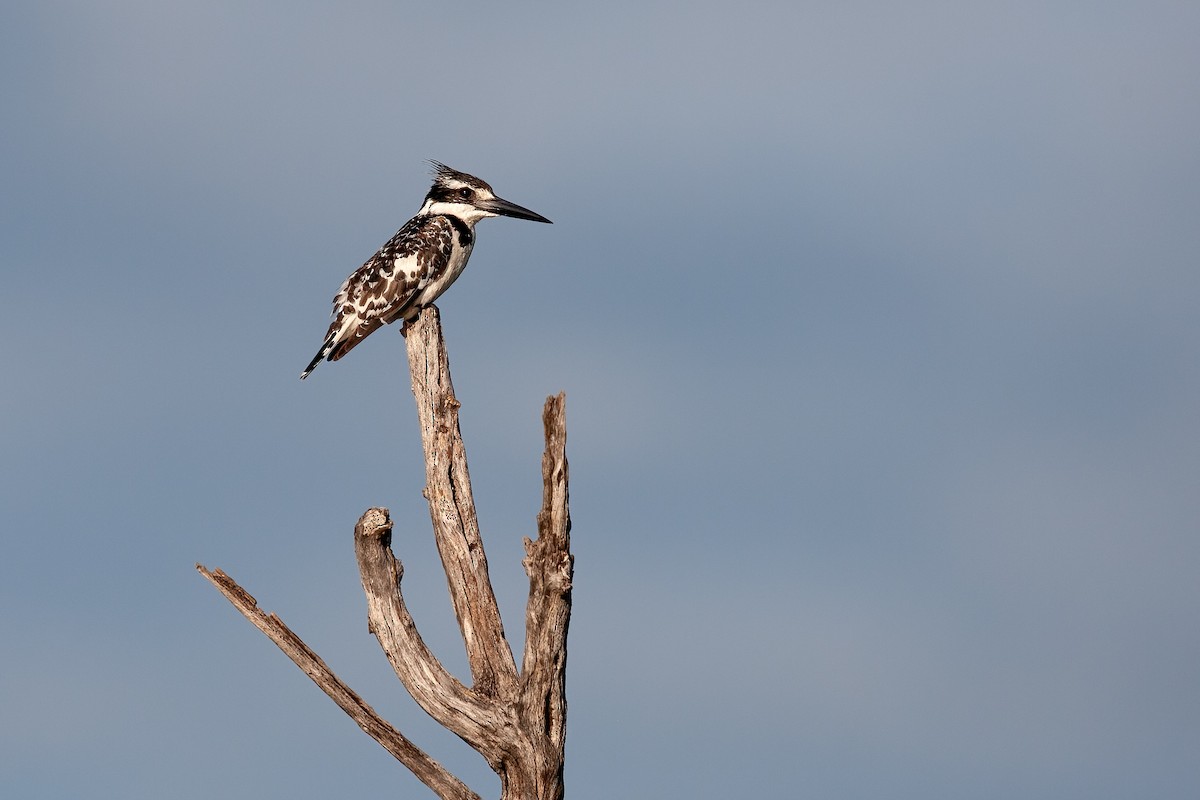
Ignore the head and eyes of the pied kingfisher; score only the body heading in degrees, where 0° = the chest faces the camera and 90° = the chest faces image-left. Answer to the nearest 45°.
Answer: approximately 270°
